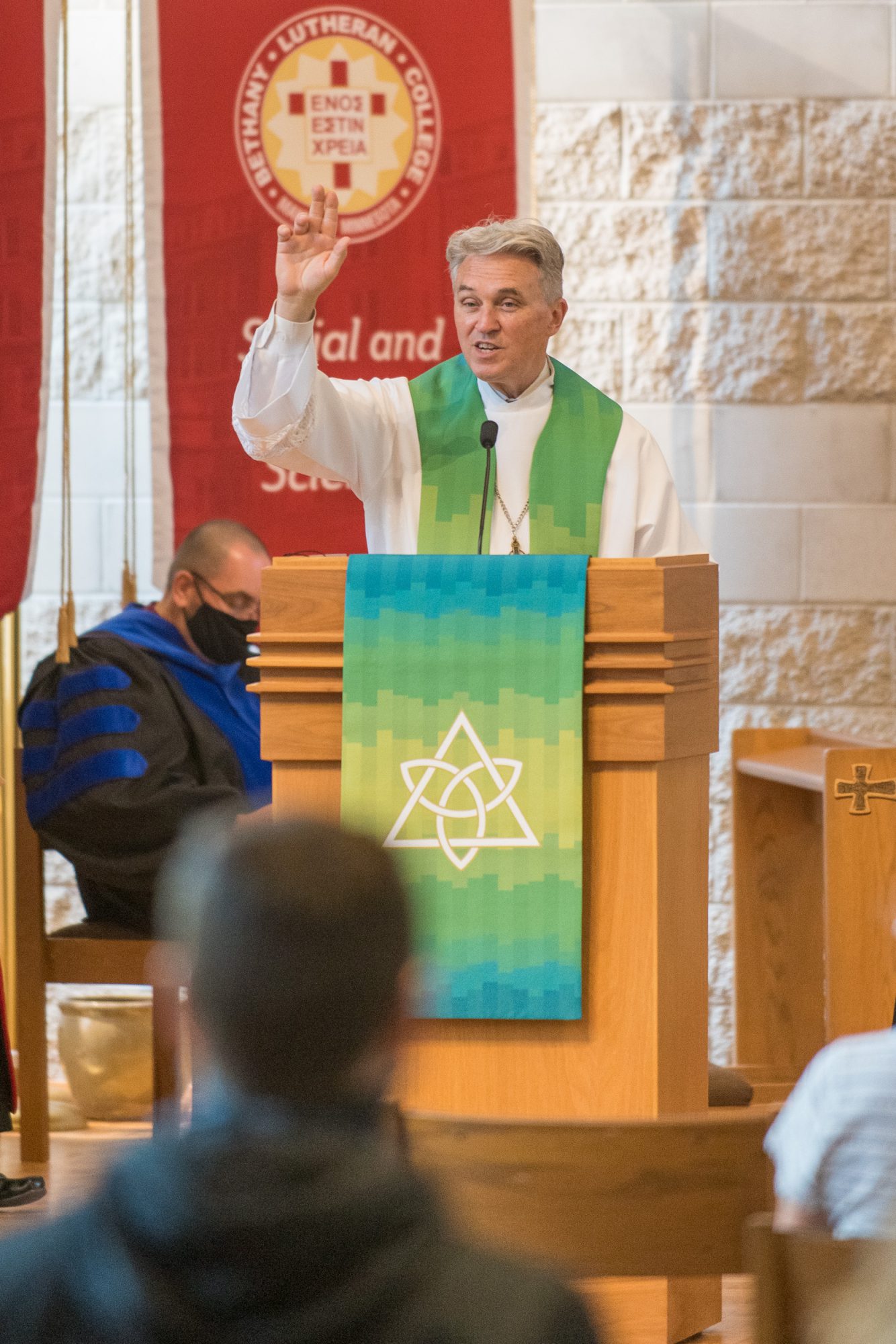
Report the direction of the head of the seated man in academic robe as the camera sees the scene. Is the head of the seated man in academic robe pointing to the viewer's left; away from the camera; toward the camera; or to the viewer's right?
to the viewer's right

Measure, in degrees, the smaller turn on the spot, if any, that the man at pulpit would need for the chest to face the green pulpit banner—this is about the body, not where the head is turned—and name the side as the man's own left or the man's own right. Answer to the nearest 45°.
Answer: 0° — they already face it

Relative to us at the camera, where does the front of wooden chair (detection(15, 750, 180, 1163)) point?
facing to the right of the viewer

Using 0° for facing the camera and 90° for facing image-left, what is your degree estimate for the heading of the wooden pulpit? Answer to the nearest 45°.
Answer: approximately 0°

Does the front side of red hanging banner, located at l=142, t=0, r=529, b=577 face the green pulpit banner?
yes

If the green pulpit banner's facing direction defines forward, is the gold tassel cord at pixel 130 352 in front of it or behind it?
behind
